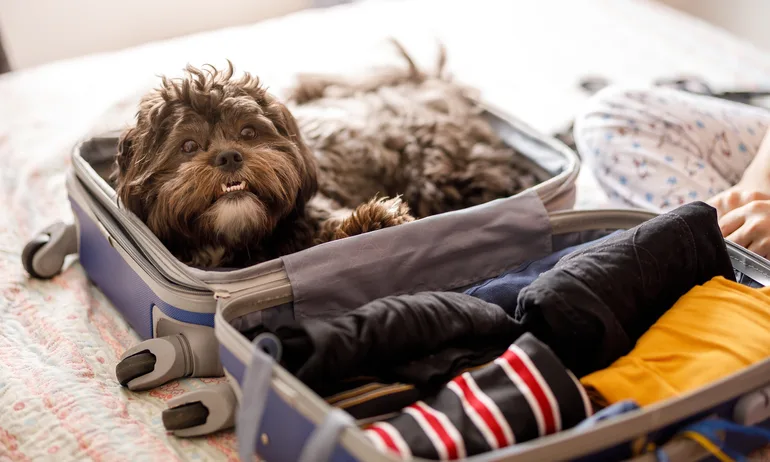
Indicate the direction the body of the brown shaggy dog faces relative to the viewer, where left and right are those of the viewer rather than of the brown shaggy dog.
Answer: facing the viewer and to the left of the viewer

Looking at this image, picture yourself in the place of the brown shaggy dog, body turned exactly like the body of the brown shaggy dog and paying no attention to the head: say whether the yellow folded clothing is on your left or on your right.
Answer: on your left

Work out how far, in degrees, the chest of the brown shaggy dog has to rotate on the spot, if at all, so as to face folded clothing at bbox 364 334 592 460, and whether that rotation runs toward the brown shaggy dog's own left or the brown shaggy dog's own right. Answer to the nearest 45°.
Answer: approximately 90° to the brown shaggy dog's own left

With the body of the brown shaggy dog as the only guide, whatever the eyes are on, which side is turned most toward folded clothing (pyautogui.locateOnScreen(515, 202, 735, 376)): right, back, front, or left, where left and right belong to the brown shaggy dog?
left
